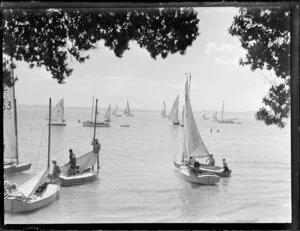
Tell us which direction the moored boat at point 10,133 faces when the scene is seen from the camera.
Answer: facing to the right of the viewer

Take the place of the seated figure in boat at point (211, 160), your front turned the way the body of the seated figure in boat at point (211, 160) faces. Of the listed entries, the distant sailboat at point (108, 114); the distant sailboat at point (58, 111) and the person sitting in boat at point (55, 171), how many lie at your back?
0

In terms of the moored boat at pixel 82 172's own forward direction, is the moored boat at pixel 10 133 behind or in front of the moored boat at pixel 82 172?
behind

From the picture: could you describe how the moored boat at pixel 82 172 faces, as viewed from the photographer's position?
facing away from the viewer and to the right of the viewer

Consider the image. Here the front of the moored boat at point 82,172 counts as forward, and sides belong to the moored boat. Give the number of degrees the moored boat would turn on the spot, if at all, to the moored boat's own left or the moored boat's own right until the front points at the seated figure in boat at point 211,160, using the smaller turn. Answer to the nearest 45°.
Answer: approximately 45° to the moored boat's own right

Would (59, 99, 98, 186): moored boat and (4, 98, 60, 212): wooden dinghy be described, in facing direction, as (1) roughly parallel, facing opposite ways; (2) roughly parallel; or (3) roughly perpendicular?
roughly parallel

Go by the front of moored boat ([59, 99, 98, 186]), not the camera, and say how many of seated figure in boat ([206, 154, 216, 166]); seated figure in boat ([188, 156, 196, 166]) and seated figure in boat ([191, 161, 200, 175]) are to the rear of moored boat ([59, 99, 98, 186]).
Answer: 0

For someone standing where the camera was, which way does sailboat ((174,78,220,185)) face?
facing away from the viewer and to the left of the viewer

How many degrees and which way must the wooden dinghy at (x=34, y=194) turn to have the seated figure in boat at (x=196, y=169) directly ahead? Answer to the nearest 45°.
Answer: approximately 45° to its right

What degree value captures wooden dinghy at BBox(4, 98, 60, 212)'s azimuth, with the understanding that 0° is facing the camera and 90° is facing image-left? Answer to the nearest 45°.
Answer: approximately 225°
